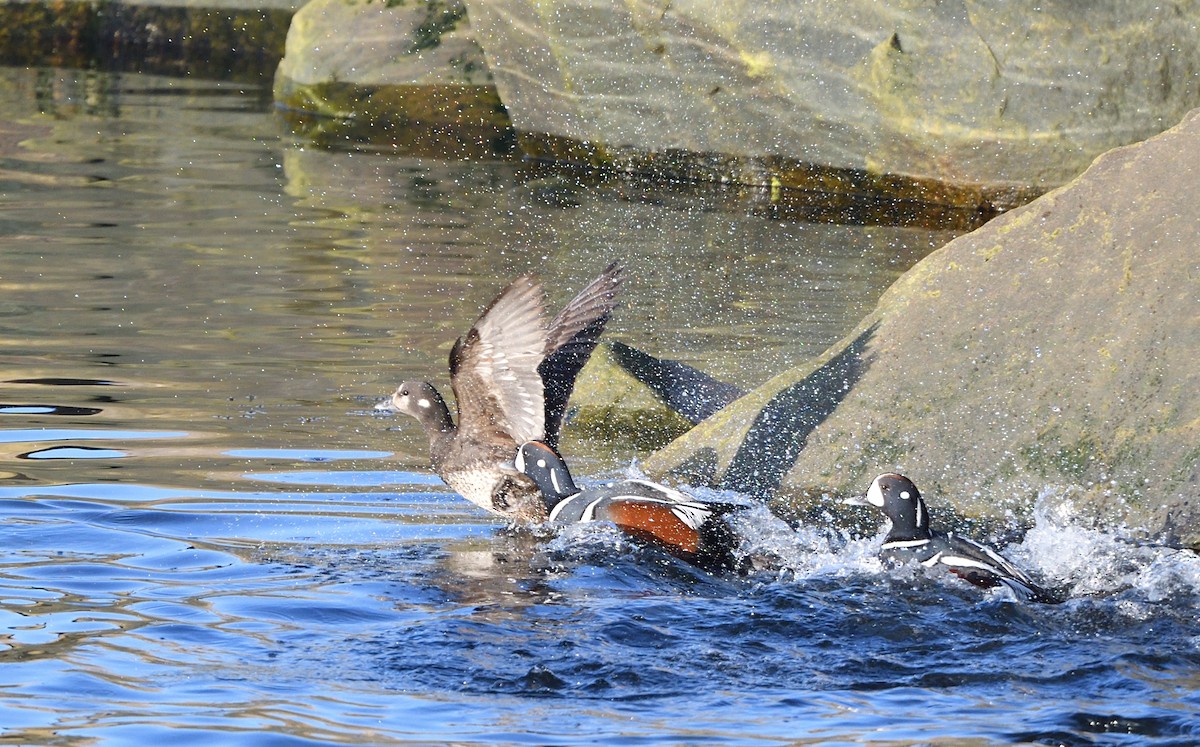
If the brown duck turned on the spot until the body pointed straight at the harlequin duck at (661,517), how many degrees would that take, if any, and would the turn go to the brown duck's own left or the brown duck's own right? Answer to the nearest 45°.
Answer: approximately 135° to the brown duck's own left

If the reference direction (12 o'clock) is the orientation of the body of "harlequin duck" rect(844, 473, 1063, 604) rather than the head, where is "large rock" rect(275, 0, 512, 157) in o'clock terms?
The large rock is roughly at 2 o'clock from the harlequin duck.

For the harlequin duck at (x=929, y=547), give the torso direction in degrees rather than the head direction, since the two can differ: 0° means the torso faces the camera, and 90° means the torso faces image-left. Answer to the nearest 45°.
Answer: approximately 90°

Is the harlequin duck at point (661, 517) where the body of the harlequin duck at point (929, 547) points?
yes

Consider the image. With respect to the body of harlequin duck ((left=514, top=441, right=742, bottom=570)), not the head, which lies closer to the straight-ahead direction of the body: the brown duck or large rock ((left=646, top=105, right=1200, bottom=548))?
the brown duck

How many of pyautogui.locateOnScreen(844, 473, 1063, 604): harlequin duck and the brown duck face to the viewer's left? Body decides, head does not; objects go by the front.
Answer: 2

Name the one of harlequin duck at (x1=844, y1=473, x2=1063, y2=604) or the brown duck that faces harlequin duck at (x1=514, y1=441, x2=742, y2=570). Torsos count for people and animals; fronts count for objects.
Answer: harlequin duck at (x1=844, y1=473, x2=1063, y2=604)

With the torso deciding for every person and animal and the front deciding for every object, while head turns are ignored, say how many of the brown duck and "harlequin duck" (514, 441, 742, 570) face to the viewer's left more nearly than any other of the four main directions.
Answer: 2

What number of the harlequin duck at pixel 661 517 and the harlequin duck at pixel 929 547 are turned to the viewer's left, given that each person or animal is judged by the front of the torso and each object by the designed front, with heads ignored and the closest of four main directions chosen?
2

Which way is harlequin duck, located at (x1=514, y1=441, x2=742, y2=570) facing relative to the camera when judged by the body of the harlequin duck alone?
to the viewer's left

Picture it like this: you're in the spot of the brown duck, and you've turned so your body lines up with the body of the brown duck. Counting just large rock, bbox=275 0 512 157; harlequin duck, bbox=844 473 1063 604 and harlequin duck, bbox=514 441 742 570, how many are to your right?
1

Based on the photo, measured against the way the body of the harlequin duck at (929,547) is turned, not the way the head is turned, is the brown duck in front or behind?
in front

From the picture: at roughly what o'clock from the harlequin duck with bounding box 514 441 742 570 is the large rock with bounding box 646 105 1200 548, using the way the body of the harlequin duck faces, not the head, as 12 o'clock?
The large rock is roughly at 5 o'clock from the harlequin duck.

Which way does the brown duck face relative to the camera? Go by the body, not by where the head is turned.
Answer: to the viewer's left
